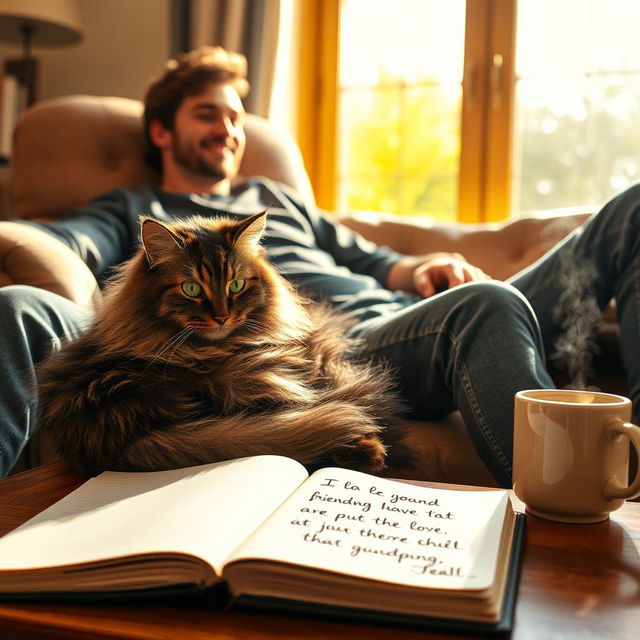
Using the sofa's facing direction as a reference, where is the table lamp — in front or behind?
behind

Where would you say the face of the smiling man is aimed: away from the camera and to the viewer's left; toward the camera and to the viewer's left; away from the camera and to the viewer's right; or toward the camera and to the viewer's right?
toward the camera and to the viewer's right

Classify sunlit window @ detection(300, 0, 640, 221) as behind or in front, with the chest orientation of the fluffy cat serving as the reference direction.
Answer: behind

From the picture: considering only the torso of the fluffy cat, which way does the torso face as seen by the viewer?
toward the camera

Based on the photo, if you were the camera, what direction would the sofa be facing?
facing the viewer and to the right of the viewer

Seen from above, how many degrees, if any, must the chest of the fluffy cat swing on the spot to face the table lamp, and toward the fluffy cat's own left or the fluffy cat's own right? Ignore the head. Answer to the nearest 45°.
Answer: approximately 180°
